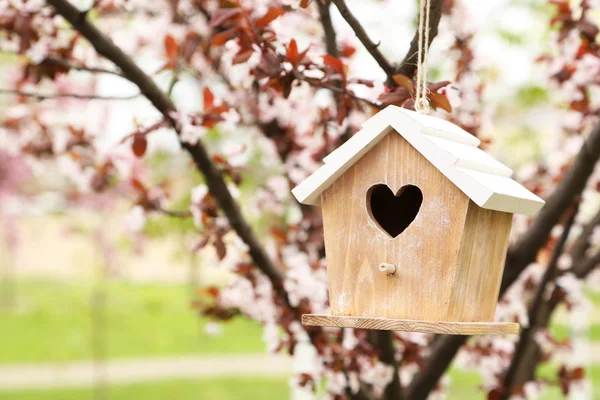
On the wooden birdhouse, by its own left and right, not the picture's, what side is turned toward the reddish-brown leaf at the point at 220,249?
right

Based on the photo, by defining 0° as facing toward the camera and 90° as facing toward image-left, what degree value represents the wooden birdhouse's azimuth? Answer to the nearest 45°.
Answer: approximately 45°
